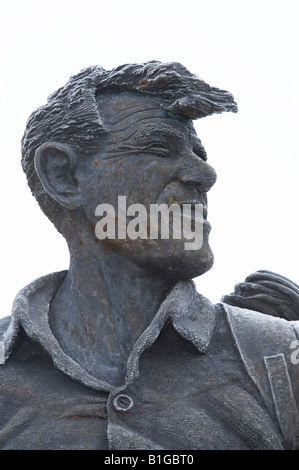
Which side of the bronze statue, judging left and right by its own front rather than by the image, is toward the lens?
front
